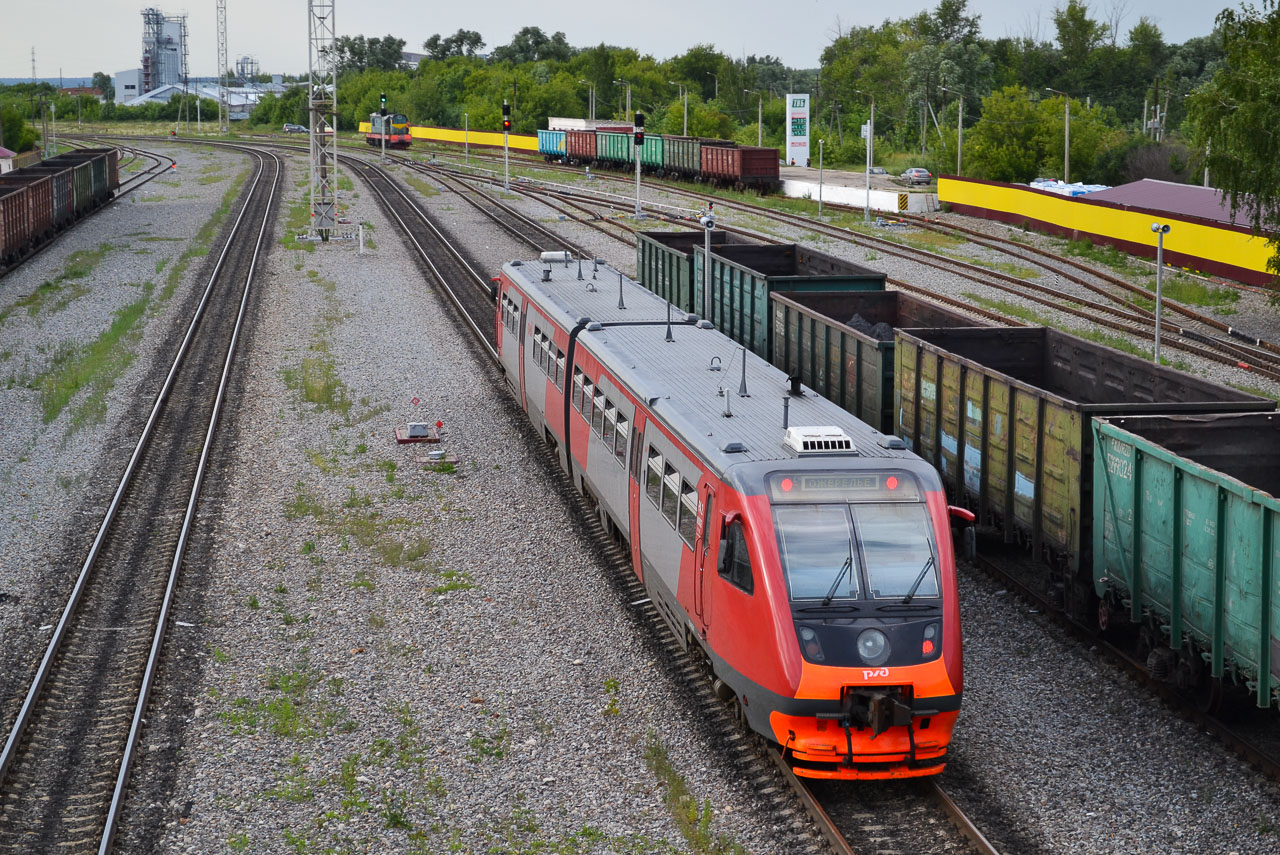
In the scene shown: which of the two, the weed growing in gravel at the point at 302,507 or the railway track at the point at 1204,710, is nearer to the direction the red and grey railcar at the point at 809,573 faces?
the railway track

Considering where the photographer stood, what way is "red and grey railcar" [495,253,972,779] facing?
facing the viewer and to the right of the viewer

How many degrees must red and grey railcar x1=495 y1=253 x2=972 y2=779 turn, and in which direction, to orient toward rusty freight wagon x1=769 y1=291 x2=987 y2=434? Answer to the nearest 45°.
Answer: approximately 135° to its left

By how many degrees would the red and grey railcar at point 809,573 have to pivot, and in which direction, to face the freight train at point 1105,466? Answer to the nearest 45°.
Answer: approximately 90° to its left
